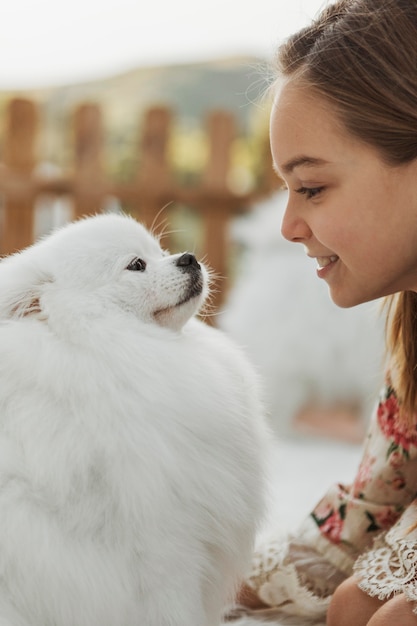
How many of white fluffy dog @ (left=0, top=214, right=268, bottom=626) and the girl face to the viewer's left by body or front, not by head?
1

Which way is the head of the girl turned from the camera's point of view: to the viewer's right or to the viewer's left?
to the viewer's left

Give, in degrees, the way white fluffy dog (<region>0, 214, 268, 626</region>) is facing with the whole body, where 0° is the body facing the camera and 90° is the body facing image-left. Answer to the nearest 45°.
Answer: approximately 270°

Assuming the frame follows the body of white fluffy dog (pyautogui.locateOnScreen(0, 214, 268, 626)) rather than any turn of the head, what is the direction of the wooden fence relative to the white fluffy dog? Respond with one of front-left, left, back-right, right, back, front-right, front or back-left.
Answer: left

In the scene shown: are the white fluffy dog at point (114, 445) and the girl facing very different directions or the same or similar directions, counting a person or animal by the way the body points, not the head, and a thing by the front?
very different directions

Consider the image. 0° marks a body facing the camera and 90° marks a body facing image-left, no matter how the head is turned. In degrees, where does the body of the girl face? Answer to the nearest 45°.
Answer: approximately 90°

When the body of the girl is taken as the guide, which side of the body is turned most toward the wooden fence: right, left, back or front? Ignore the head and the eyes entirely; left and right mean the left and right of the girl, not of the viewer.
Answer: right
